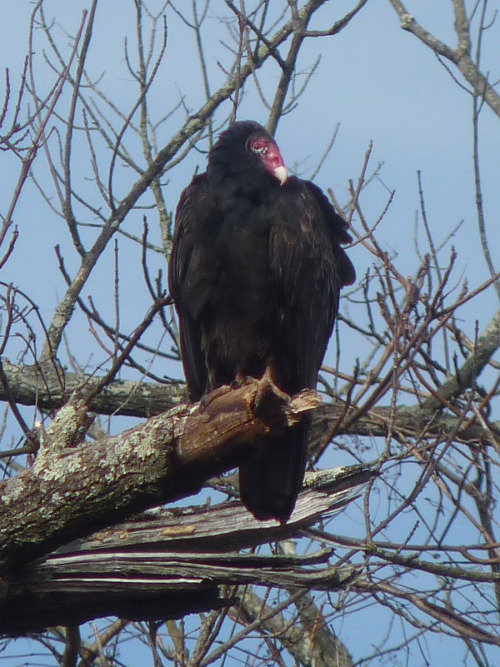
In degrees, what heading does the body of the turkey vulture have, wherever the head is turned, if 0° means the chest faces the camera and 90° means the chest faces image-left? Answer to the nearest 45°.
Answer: approximately 0°
